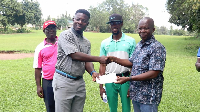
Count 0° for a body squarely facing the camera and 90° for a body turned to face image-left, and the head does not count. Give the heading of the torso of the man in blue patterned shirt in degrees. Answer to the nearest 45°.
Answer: approximately 45°

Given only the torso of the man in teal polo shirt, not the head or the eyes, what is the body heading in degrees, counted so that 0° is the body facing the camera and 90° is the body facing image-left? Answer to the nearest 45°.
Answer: approximately 0°

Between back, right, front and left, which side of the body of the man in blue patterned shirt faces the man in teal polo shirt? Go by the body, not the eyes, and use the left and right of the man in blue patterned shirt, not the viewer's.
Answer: right
